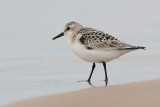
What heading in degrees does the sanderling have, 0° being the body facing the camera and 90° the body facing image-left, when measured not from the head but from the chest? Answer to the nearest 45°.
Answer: approximately 90°
